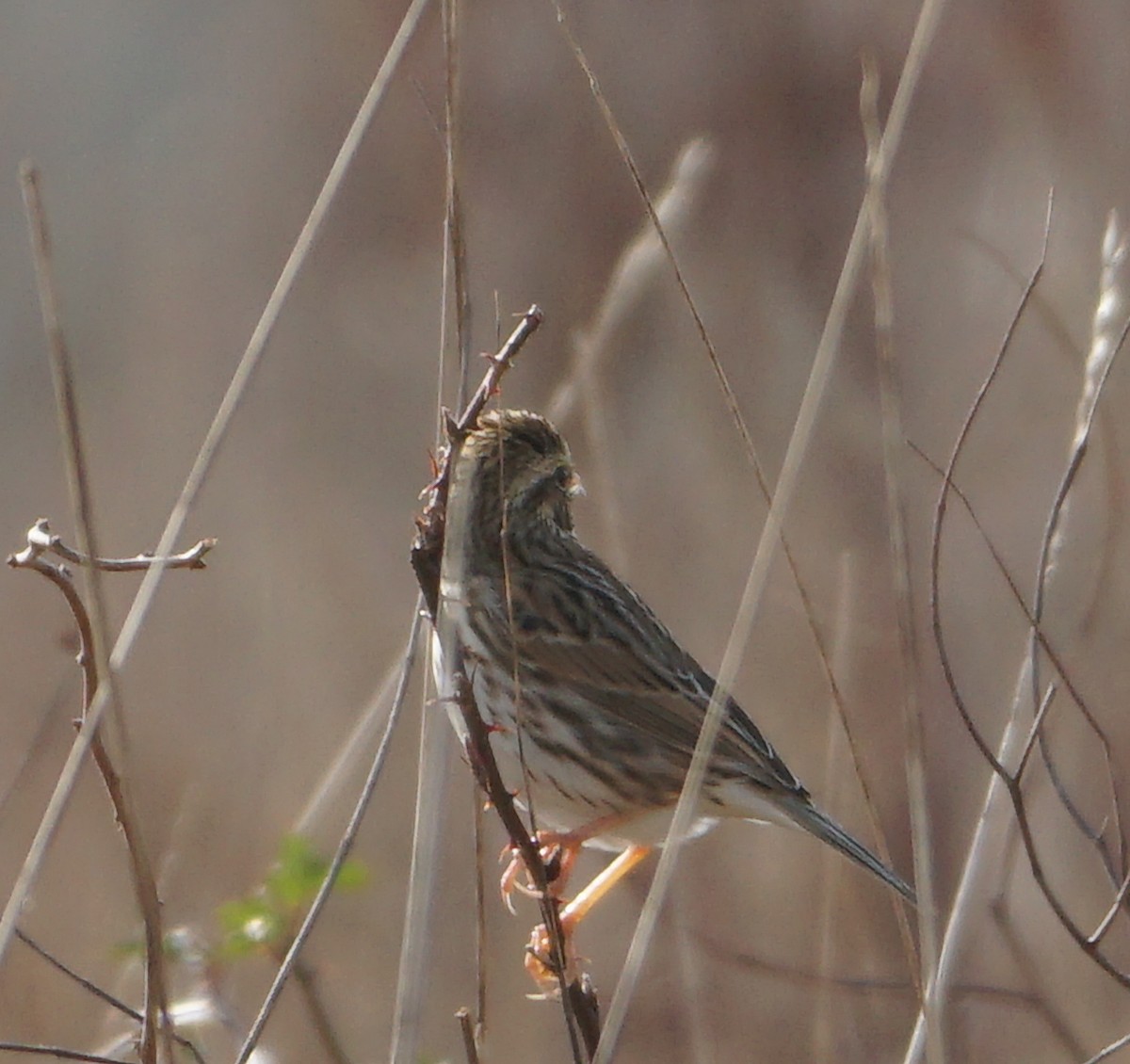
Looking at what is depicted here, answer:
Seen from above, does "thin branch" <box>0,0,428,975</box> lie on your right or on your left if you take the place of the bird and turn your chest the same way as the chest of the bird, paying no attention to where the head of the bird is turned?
on your left

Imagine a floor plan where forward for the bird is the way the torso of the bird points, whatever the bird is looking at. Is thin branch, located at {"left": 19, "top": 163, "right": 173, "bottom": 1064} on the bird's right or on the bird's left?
on the bird's left

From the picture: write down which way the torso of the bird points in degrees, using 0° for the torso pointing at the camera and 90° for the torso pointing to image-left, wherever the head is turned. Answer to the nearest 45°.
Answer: approximately 90°

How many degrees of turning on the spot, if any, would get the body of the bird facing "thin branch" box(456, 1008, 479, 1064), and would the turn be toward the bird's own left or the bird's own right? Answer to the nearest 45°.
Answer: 0° — it already faces it
